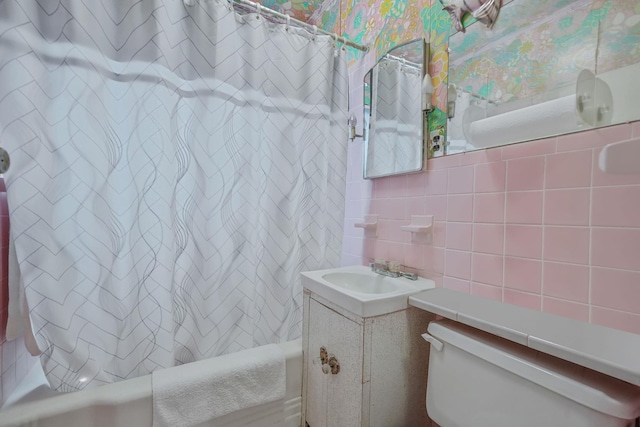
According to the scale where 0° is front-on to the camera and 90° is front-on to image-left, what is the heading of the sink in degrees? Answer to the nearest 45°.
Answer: approximately 45°

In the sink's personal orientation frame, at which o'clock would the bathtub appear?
The bathtub is roughly at 1 o'clock from the sink.

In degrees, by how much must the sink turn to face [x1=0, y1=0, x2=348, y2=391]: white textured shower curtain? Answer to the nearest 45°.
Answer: approximately 45° to its right
